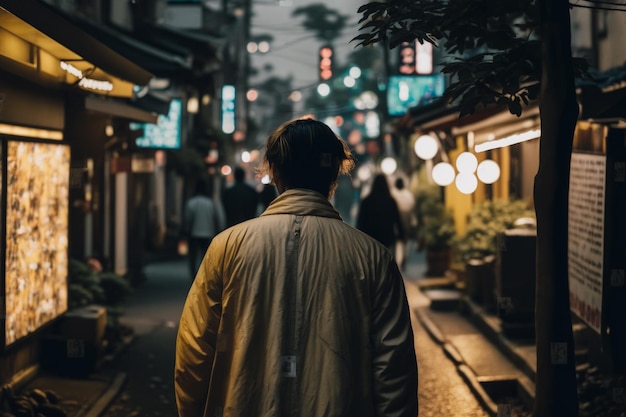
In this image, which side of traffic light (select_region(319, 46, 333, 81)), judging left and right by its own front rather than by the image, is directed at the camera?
front

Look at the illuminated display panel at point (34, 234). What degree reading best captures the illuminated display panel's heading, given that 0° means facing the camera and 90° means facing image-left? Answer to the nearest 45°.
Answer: approximately 315°

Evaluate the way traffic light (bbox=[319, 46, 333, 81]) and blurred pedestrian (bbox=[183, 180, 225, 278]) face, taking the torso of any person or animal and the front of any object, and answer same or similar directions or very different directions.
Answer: very different directions

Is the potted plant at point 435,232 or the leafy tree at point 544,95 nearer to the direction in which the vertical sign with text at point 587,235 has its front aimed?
the leafy tree

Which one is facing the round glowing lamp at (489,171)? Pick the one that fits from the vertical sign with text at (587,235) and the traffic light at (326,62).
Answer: the traffic light

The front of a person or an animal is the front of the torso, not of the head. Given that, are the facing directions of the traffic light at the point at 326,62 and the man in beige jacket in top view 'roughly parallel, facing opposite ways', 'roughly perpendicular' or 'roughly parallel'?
roughly parallel, facing opposite ways

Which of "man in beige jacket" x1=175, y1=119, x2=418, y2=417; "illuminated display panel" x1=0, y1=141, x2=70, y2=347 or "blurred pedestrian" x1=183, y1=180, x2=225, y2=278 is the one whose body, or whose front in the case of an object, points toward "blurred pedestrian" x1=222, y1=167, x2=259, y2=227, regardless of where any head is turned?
the man in beige jacket

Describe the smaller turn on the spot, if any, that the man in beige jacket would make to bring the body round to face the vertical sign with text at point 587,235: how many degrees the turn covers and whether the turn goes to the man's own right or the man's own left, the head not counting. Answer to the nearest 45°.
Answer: approximately 45° to the man's own right

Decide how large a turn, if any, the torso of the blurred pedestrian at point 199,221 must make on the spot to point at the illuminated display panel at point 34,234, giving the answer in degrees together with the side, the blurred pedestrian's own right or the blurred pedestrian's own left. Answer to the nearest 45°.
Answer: approximately 180°

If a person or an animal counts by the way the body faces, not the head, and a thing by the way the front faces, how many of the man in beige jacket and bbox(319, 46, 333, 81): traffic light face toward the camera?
1

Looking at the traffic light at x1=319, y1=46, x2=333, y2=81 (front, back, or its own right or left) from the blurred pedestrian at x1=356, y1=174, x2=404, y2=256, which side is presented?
front

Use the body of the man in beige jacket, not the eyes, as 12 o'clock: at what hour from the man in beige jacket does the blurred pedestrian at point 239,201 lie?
The blurred pedestrian is roughly at 12 o'clock from the man in beige jacket.

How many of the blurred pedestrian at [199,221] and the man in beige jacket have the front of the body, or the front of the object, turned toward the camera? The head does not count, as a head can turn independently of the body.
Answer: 0

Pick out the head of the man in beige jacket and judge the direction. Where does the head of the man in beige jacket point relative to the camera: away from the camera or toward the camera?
away from the camera

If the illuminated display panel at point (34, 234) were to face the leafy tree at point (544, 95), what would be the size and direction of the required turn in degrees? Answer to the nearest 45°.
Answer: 0° — it already faces it

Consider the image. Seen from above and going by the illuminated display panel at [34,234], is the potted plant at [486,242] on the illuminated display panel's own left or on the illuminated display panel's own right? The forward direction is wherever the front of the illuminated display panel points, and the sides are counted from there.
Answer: on the illuminated display panel's own left

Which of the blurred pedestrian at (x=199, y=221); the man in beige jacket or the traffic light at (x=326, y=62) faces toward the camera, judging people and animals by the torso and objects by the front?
the traffic light

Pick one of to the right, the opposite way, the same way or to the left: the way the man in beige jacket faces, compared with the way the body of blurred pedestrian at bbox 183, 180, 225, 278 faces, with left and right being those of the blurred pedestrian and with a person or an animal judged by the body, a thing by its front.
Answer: the same way

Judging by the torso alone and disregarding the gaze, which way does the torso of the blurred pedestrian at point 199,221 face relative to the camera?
away from the camera

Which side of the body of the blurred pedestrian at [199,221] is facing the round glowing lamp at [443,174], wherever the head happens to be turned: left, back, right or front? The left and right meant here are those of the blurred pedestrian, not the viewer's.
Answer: right

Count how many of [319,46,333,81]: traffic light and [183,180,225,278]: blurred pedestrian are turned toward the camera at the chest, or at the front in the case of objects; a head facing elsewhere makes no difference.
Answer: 1

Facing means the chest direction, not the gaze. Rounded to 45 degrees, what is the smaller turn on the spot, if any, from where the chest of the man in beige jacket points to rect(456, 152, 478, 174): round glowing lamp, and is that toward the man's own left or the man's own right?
0° — they already face it
